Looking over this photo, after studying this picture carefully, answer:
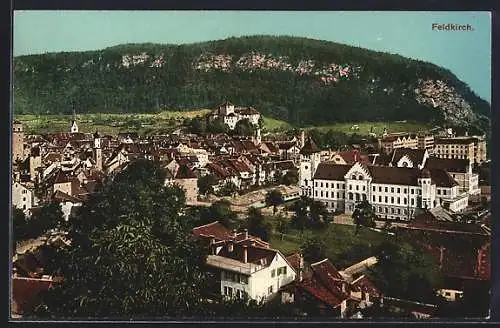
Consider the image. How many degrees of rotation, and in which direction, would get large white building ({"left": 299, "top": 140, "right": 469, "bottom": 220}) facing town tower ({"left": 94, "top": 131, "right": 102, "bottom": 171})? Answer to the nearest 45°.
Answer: approximately 90° to its right

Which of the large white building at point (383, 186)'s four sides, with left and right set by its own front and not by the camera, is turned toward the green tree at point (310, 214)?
right

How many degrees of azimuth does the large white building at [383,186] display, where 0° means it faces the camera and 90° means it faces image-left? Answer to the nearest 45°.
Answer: approximately 0°

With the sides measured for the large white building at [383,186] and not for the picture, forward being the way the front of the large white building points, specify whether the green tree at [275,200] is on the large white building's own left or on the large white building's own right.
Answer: on the large white building's own right

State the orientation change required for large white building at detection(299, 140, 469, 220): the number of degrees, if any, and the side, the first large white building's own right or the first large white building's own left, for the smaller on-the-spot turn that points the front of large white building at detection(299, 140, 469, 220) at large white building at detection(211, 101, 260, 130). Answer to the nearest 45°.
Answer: approximately 90° to the first large white building's own right

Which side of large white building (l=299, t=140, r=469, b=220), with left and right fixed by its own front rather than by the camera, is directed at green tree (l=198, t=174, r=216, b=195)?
right
